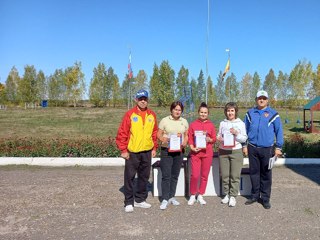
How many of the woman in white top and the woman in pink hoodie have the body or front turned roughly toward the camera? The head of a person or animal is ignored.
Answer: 2

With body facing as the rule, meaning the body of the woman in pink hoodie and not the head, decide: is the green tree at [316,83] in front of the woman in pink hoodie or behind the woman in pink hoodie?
behind

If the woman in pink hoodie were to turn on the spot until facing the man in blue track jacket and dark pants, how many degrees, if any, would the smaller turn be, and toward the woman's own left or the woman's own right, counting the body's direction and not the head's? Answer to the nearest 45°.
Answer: approximately 90° to the woman's own left

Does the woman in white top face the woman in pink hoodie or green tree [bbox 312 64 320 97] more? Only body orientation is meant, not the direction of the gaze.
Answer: the woman in pink hoodie

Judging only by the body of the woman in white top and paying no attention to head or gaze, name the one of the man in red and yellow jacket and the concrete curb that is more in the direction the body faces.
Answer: the man in red and yellow jacket

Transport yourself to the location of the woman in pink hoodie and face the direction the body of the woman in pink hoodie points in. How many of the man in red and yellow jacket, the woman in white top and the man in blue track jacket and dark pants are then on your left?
2

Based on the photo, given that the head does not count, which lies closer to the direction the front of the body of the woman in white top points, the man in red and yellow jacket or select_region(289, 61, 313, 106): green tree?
the man in red and yellow jacket

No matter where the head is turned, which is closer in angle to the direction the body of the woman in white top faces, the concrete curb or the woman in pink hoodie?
the woman in pink hoodie

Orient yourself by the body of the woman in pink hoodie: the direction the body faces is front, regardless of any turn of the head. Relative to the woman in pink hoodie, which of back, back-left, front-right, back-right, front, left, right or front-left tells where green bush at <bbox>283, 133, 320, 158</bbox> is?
back-left

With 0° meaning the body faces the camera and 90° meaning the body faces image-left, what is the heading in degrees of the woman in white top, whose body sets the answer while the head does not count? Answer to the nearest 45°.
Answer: approximately 0°

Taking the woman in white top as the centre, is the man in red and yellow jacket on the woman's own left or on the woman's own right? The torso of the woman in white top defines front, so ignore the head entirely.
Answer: on the woman's own right

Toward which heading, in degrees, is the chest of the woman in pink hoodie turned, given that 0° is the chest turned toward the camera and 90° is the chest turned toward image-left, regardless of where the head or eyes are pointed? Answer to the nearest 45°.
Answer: approximately 0°
